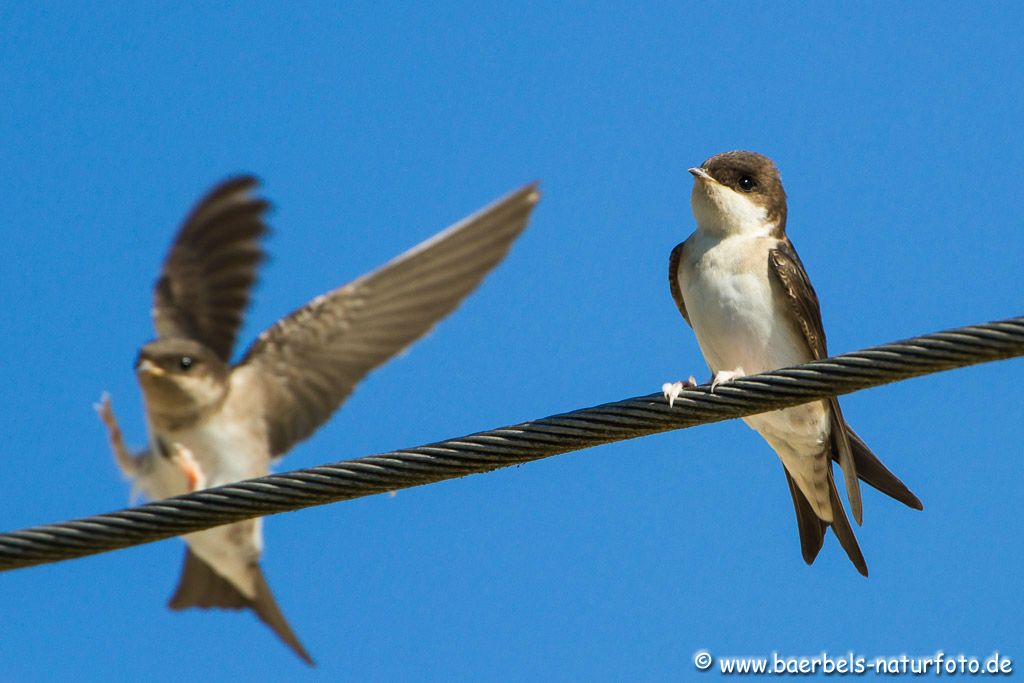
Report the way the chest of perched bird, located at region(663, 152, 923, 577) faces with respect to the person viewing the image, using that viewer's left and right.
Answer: facing the viewer and to the left of the viewer

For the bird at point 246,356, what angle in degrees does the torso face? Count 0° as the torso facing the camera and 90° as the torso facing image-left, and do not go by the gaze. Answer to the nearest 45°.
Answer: approximately 45°
